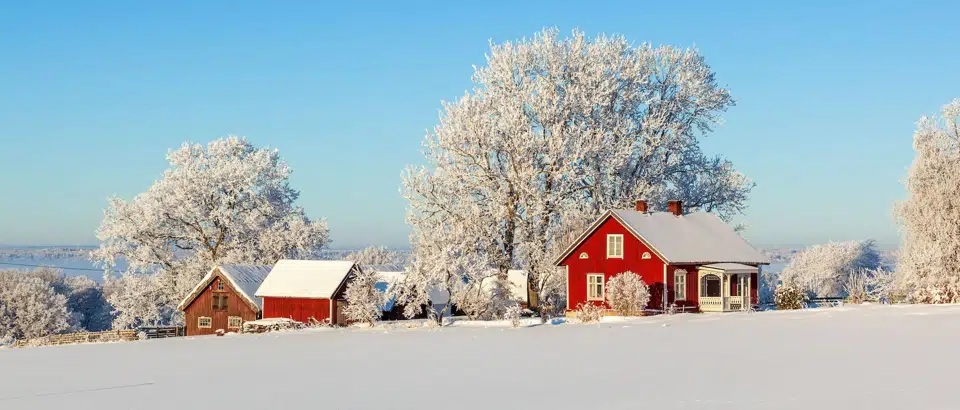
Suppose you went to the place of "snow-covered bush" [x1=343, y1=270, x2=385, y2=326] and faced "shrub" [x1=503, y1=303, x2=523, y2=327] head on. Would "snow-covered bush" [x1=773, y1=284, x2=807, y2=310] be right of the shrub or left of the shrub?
left

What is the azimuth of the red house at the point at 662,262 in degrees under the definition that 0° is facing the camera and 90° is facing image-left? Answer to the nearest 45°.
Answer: approximately 315°

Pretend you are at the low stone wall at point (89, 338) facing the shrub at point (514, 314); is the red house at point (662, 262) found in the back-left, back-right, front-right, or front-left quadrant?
front-left

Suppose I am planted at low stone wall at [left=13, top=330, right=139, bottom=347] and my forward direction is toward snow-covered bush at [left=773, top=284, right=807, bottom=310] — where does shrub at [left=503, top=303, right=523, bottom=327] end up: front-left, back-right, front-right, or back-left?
front-right

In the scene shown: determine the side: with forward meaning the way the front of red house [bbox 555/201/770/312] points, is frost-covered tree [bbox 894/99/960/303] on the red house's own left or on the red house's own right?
on the red house's own left

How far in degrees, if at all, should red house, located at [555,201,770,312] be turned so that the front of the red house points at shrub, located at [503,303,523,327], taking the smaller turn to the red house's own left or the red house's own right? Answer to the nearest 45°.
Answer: approximately 90° to the red house's own right

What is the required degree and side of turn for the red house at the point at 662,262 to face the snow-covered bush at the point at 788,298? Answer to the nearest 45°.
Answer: approximately 90° to its left

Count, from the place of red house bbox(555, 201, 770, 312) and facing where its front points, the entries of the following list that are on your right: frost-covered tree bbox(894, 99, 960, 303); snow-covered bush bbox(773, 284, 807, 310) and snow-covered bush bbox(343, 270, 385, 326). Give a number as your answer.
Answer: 1

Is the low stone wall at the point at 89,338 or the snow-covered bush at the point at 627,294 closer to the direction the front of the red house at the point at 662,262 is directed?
the snow-covered bush

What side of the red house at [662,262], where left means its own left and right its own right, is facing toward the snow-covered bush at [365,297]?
right

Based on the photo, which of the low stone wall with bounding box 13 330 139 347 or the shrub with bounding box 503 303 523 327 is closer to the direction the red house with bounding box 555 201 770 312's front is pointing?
the shrub

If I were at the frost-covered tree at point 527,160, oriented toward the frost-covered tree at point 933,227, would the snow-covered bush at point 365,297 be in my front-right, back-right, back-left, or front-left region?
back-right

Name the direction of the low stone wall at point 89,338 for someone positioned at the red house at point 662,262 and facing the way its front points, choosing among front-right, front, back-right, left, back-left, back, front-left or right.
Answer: back-right
